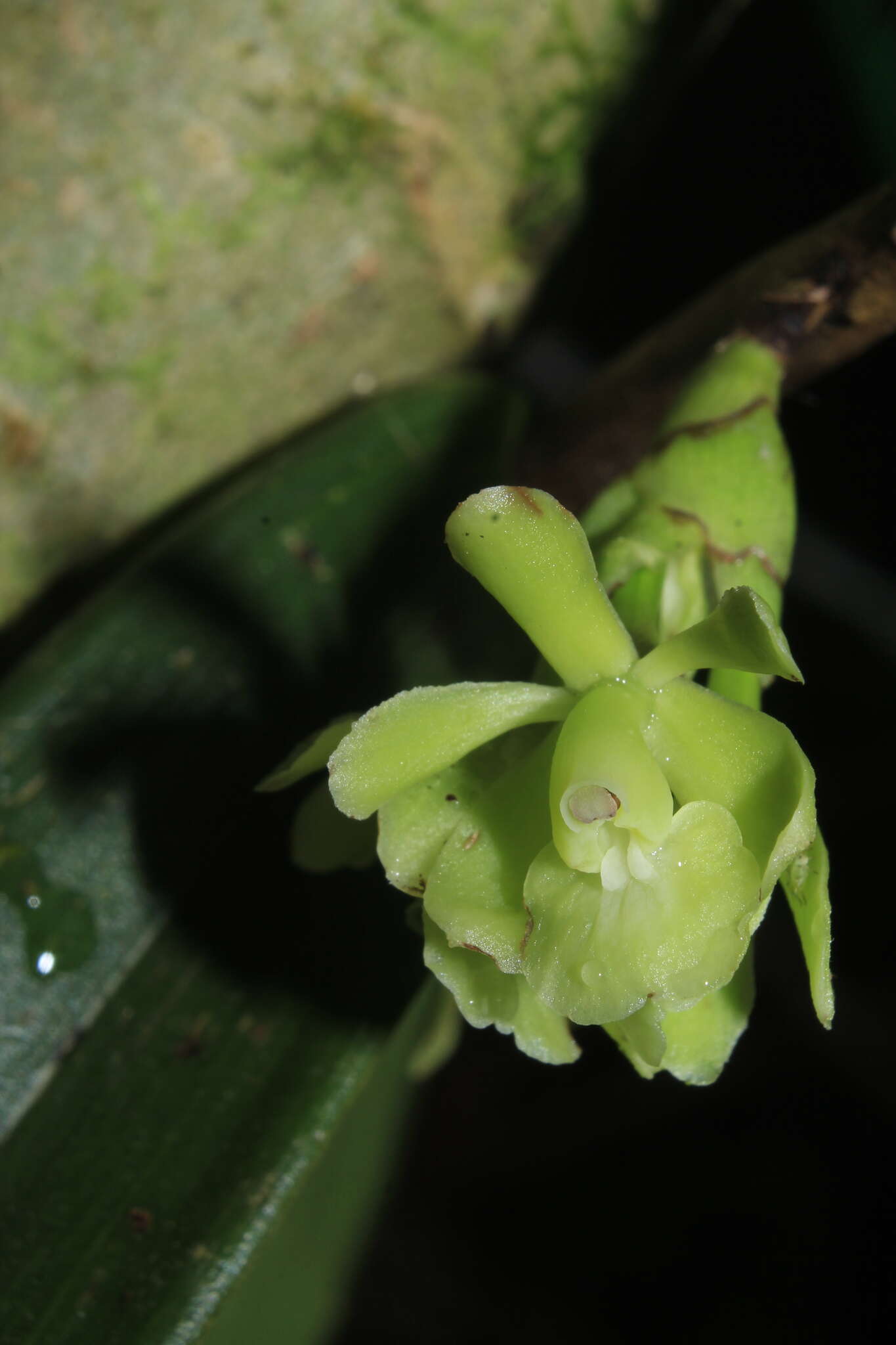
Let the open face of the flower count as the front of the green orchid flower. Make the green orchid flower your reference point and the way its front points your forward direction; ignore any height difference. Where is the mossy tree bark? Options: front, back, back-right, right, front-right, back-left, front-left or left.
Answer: back

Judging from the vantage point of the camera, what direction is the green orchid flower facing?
facing the viewer
